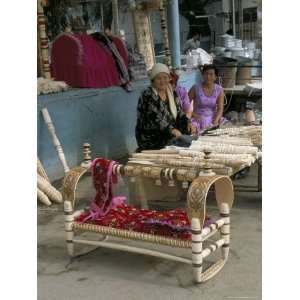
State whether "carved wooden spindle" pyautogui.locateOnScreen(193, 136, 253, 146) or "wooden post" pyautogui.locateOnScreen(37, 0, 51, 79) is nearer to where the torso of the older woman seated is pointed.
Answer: the carved wooden spindle

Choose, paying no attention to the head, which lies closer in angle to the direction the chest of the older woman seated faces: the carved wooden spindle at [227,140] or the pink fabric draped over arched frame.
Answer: the carved wooden spindle

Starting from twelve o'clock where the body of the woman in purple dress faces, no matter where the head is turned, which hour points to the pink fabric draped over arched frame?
The pink fabric draped over arched frame is roughly at 3 o'clock from the woman in purple dress.

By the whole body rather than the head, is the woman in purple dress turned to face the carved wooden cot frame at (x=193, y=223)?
yes

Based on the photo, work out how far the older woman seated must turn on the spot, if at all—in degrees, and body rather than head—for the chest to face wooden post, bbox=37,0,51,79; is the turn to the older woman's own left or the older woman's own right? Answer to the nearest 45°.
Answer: approximately 180°

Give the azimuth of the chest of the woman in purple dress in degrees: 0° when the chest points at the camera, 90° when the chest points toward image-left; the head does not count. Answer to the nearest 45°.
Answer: approximately 0°

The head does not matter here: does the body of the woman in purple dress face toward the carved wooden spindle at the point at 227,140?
yes

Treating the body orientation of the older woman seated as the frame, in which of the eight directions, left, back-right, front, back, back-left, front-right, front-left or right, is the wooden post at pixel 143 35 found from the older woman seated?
back-left

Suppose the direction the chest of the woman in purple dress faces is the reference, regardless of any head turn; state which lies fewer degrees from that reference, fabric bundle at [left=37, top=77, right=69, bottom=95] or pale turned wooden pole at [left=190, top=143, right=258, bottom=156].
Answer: the pale turned wooden pole

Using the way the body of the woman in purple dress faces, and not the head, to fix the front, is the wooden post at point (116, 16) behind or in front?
behind

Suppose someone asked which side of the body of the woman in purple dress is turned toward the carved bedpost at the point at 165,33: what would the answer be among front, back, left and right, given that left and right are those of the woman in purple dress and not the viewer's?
back
